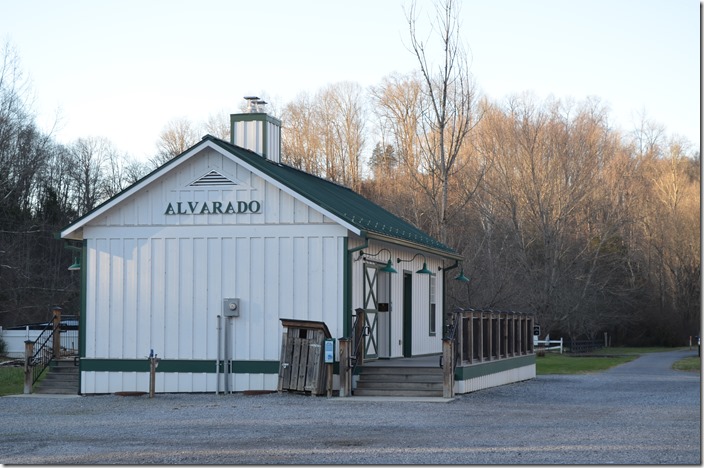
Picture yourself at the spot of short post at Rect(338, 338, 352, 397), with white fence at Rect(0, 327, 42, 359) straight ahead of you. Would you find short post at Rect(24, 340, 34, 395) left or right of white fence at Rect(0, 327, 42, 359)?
left

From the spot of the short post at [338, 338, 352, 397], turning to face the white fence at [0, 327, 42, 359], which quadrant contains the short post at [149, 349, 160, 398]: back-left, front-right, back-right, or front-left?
front-left

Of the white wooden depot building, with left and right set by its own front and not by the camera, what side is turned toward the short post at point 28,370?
back

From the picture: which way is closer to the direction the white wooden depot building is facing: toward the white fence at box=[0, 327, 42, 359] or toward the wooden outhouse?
the wooden outhouse

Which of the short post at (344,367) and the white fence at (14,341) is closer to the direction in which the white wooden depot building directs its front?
the short post

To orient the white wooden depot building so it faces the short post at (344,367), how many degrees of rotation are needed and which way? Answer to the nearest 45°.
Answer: approximately 45° to its right

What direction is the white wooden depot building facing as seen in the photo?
to the viewer's right

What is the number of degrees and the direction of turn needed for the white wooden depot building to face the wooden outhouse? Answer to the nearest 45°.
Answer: approximately 45° to its right

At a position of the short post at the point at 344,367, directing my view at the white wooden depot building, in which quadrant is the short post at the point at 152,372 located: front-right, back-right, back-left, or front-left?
front-left

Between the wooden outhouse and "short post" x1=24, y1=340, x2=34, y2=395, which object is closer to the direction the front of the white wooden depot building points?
the wooden outhouse
